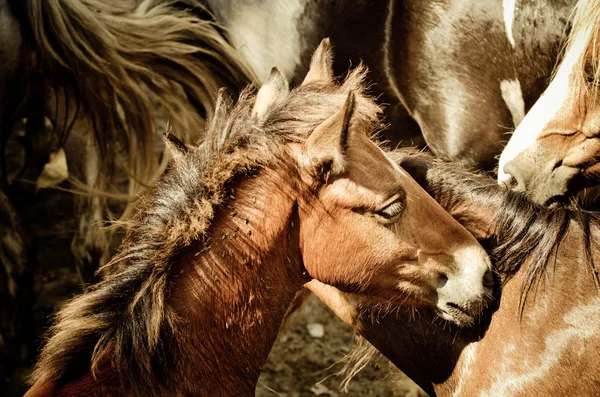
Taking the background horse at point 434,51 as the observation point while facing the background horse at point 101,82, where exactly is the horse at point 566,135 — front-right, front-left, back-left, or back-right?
back-left

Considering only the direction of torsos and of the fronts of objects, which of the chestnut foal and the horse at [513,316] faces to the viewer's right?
the chestnut foal

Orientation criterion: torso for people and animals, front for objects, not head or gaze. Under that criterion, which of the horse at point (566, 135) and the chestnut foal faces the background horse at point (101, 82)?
the horse

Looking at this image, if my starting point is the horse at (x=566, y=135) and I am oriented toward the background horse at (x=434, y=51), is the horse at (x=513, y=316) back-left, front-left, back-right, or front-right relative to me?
back-left

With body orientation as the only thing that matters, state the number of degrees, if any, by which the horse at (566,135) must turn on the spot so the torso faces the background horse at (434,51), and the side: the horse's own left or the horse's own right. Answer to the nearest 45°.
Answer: approximately 45° to the horse's own right

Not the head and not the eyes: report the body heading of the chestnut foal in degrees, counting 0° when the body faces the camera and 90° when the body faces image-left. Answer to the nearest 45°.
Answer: approximately 270°

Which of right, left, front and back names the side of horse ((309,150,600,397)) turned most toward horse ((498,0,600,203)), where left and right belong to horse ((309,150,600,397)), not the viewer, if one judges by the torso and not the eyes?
right

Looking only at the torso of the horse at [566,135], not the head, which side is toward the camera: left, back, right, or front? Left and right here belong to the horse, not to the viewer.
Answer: left

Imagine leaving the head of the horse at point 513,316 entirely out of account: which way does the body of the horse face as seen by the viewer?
to the viewer's left
